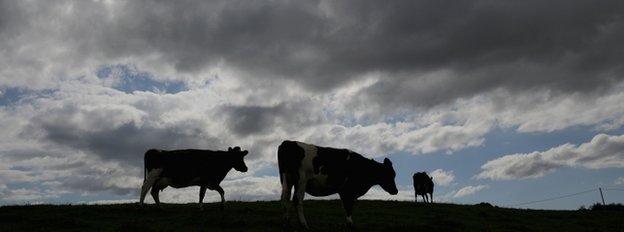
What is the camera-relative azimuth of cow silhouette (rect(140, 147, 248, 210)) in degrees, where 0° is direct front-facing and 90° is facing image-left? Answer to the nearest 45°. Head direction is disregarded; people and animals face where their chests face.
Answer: approximately 270°

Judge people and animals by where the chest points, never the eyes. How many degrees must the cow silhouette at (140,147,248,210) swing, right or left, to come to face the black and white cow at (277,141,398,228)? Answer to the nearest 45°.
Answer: approximately 45° to its right
